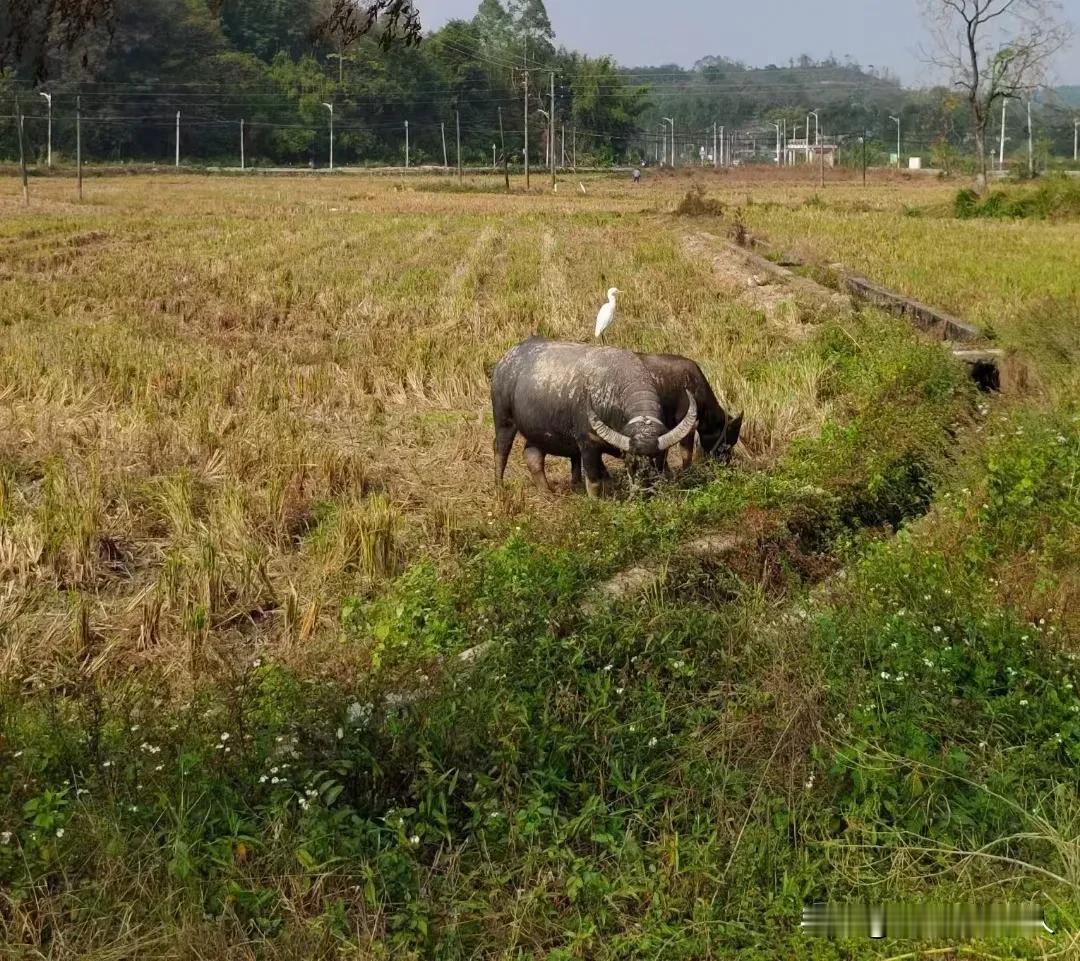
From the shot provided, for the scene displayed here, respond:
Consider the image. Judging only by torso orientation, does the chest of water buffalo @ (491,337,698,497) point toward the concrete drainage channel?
no
